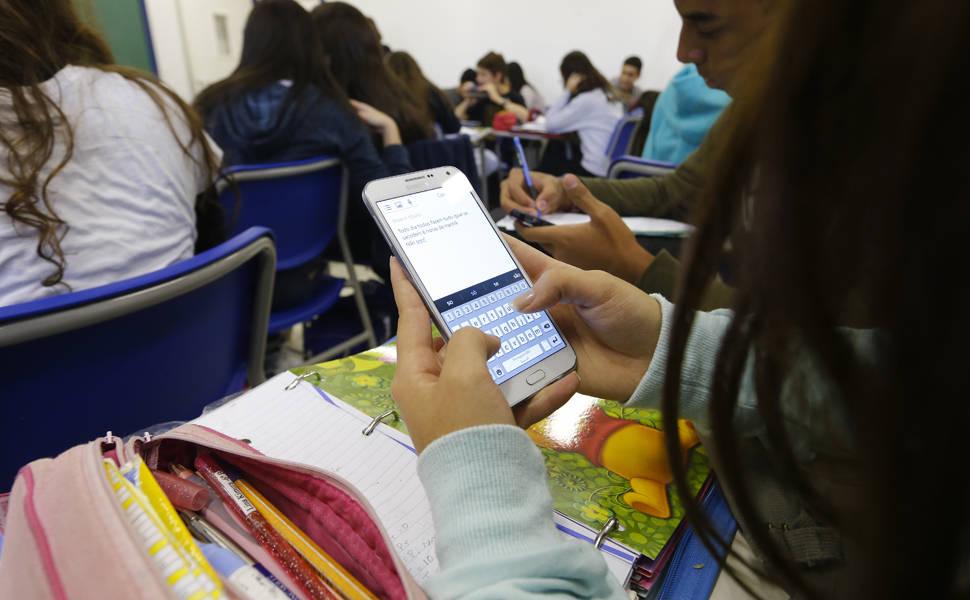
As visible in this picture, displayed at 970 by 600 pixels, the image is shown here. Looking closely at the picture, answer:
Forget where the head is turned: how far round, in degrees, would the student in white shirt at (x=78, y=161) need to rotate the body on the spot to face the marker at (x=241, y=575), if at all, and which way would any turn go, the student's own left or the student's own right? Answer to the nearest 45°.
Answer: approximately 180°

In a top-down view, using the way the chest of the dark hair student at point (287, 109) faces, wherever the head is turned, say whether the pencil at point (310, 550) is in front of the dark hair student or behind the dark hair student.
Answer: behind

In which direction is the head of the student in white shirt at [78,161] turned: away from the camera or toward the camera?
away from the camera

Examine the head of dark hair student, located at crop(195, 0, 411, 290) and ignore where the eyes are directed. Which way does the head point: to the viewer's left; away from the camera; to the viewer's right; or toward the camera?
away from the camera

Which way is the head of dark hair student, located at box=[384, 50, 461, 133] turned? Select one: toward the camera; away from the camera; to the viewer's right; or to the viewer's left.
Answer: away from the camera

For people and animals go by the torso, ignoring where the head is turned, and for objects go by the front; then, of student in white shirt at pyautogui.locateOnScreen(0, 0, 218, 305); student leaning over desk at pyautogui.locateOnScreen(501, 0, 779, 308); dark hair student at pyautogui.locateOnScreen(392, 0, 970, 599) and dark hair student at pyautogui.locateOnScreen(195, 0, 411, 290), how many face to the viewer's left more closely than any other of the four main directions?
2

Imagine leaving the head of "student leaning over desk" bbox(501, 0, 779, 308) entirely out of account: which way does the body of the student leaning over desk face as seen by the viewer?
to the viewer's left

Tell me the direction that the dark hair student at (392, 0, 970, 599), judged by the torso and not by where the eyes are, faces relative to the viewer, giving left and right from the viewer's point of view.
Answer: facing to the left of the viewer

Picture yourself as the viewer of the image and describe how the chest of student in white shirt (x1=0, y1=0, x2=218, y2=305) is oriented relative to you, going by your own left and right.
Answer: facing away from the viewer

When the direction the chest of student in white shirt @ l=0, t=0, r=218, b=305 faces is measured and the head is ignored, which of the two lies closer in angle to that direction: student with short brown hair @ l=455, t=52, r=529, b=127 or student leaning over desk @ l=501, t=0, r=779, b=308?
the student with short brown hair

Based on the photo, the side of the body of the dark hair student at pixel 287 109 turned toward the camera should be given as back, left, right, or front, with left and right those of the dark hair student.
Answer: back
